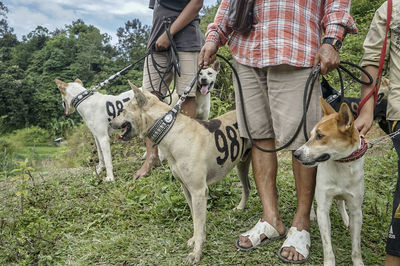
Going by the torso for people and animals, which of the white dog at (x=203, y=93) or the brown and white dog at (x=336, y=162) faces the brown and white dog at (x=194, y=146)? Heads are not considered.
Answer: the white dog

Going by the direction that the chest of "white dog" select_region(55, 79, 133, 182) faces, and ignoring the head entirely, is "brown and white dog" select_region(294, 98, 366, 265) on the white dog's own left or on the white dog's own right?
on the white dog's own left

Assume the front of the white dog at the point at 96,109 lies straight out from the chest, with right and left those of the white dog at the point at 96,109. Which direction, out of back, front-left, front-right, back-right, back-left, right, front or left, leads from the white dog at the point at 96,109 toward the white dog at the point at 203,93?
back

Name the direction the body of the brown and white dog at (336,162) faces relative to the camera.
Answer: toward the camera

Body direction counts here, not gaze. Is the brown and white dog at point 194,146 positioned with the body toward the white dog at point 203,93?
no

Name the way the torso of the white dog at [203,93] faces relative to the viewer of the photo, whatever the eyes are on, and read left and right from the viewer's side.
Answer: facing the viewer

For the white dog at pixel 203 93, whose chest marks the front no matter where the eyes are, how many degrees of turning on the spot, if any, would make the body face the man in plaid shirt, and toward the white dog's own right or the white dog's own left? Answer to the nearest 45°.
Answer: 0° — it already faces them

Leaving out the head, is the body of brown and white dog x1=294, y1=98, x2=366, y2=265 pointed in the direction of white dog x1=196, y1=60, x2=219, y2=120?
no

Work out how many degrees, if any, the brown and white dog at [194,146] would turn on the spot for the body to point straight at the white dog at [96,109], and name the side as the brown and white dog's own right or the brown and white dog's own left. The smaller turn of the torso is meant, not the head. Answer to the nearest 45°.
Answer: approximately 90° to the brown and white dog's own right

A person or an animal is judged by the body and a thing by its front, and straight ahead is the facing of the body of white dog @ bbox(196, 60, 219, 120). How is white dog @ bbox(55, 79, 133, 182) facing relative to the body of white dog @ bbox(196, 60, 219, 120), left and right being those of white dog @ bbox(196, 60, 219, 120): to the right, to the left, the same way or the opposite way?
to the right

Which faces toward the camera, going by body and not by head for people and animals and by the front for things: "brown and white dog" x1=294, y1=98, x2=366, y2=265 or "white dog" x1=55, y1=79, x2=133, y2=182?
the brown and white dog

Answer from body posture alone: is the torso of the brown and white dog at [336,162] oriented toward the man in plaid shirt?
no

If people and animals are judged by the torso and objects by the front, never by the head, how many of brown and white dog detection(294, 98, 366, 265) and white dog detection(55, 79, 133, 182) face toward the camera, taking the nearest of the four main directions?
1

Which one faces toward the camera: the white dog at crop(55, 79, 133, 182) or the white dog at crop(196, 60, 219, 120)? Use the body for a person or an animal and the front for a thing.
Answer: the white dog at crop(196, 60, 219, 120)

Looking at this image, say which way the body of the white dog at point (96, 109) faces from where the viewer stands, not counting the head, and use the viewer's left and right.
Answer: facing to the left of the viewer

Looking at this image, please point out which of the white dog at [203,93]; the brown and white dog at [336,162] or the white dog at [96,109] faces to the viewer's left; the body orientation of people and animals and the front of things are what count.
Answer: the white dog at [96,109]

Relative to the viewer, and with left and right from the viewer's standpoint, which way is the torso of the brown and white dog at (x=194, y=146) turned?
facing the viewer and to the left of the viewer

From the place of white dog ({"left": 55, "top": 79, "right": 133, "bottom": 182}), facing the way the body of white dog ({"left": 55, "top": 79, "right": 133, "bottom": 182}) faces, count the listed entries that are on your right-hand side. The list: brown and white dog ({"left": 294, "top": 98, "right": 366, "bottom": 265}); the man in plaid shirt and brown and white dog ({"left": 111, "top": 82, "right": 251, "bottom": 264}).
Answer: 0

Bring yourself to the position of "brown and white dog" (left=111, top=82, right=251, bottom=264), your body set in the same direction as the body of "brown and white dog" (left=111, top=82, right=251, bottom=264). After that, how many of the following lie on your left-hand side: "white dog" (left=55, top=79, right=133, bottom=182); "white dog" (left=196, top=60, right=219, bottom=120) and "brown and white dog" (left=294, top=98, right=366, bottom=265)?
1
